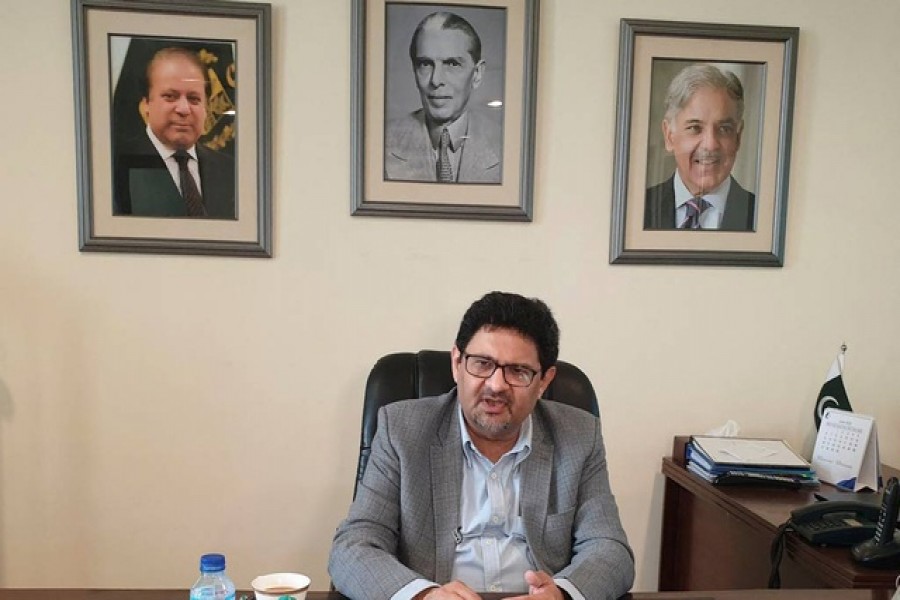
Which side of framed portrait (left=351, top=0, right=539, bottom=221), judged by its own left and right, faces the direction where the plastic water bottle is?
front

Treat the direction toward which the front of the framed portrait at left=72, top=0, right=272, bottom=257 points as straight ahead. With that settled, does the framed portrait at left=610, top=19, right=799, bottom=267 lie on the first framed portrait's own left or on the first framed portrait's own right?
on the first framed portrait's own left

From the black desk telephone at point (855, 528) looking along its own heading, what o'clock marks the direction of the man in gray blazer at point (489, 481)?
The man in gray blazer is roughly at 11 o'clock from the black desk telephone.

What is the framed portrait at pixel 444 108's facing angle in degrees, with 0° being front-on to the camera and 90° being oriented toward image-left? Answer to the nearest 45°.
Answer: approximately 0°

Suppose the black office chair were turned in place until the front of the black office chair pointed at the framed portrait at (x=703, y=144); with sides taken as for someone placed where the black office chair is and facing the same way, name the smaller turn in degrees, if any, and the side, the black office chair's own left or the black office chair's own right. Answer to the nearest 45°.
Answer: approximately 135° to the black office chair's own left

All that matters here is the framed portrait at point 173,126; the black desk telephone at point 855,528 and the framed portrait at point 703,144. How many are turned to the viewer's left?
1

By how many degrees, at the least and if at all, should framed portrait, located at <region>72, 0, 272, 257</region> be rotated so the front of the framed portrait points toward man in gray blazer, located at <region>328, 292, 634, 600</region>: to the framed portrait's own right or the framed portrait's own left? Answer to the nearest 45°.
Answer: approximately 45° to the framed portrait's own left

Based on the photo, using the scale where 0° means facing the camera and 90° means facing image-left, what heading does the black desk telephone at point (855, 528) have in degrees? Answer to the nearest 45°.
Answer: approximately 90°

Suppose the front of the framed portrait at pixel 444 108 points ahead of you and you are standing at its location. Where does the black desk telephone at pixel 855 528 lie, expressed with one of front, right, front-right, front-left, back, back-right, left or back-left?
front-left
